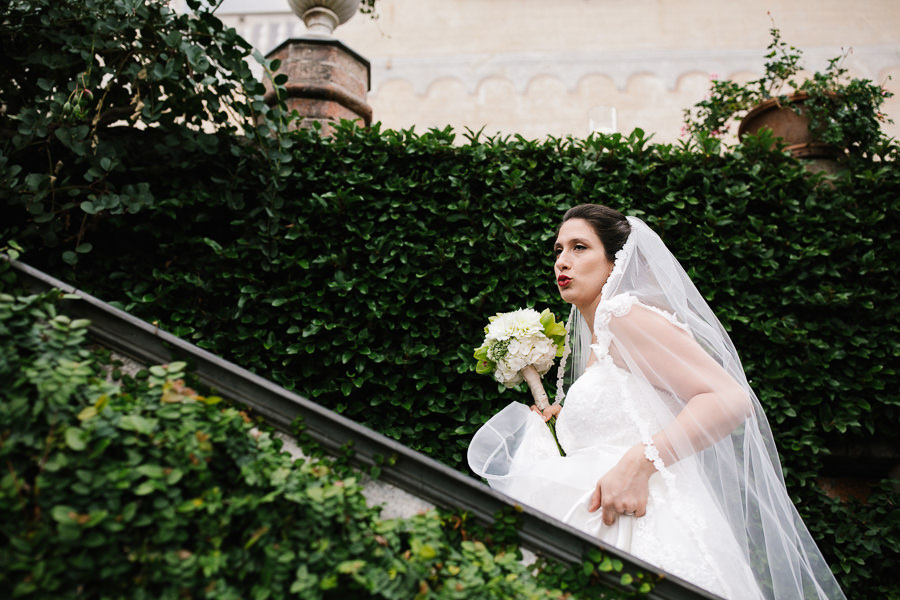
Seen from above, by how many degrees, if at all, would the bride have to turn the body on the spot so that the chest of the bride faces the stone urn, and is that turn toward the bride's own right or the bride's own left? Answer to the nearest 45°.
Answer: approximately 45° to the bride's own right

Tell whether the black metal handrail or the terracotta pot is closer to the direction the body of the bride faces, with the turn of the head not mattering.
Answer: the black metal handrail

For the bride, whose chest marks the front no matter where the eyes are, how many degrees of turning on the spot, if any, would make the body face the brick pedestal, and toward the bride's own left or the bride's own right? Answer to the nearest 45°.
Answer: approximately 45° to the bride's own right

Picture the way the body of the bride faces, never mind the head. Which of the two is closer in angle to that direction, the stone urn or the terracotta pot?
the stone urn

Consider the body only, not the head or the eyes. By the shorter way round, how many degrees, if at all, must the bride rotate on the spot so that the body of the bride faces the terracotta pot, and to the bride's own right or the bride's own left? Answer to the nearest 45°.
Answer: approximately 90° to the bride's own right

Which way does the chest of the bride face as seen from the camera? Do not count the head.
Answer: to the viewer's left
